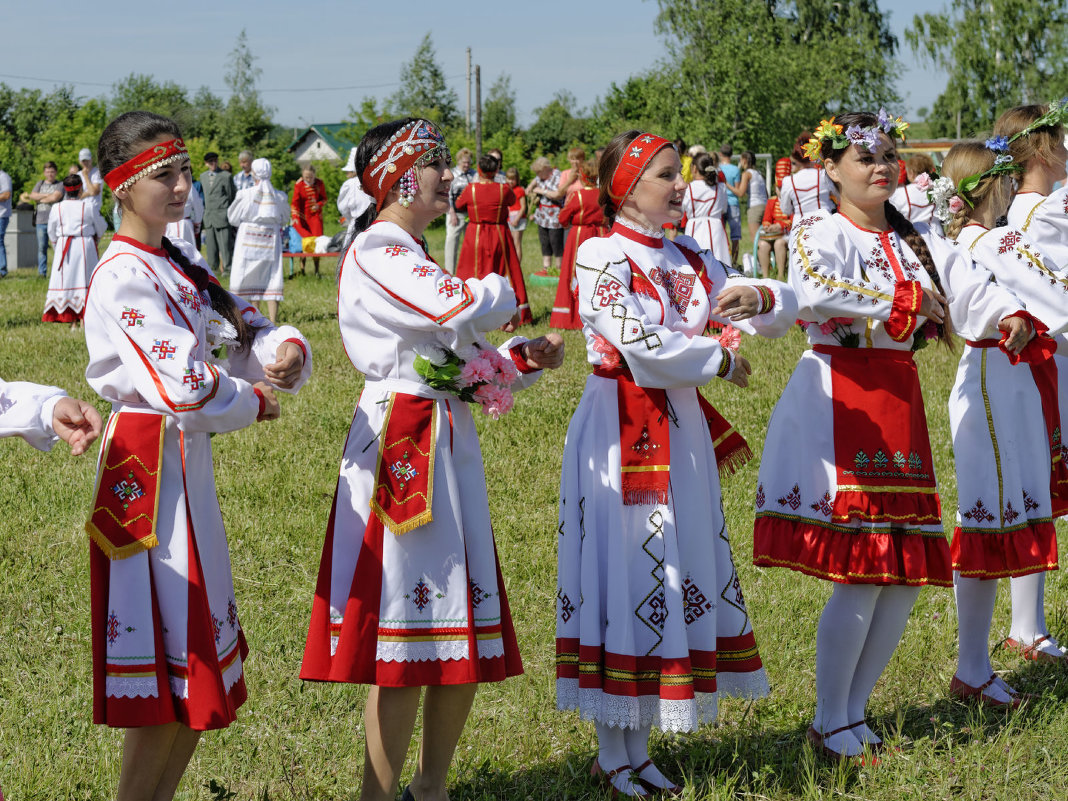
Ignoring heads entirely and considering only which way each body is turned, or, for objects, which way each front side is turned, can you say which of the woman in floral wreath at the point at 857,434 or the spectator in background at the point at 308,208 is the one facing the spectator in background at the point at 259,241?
the spectator in background at the point at 308,208

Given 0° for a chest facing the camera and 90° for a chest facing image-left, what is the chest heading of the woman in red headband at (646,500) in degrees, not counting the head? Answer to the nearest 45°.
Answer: approximately 315°

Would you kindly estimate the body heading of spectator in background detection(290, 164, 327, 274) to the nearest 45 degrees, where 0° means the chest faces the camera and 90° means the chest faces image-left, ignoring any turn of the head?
approximately 0°

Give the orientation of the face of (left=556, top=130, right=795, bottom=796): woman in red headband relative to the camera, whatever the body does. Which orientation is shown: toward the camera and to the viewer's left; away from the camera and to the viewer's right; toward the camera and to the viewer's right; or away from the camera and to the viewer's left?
toward the camera and to the viewer's right

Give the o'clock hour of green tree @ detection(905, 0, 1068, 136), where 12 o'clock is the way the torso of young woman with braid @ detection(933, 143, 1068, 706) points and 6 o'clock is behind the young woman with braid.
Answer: The green tree is roughly at 9 o'clock from the young woman with braid.

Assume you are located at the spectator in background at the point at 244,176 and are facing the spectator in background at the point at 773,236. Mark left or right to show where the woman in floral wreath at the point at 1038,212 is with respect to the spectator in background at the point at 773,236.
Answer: right

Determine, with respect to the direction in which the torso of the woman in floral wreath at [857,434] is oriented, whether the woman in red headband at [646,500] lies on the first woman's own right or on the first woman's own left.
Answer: on the first woman's own right
